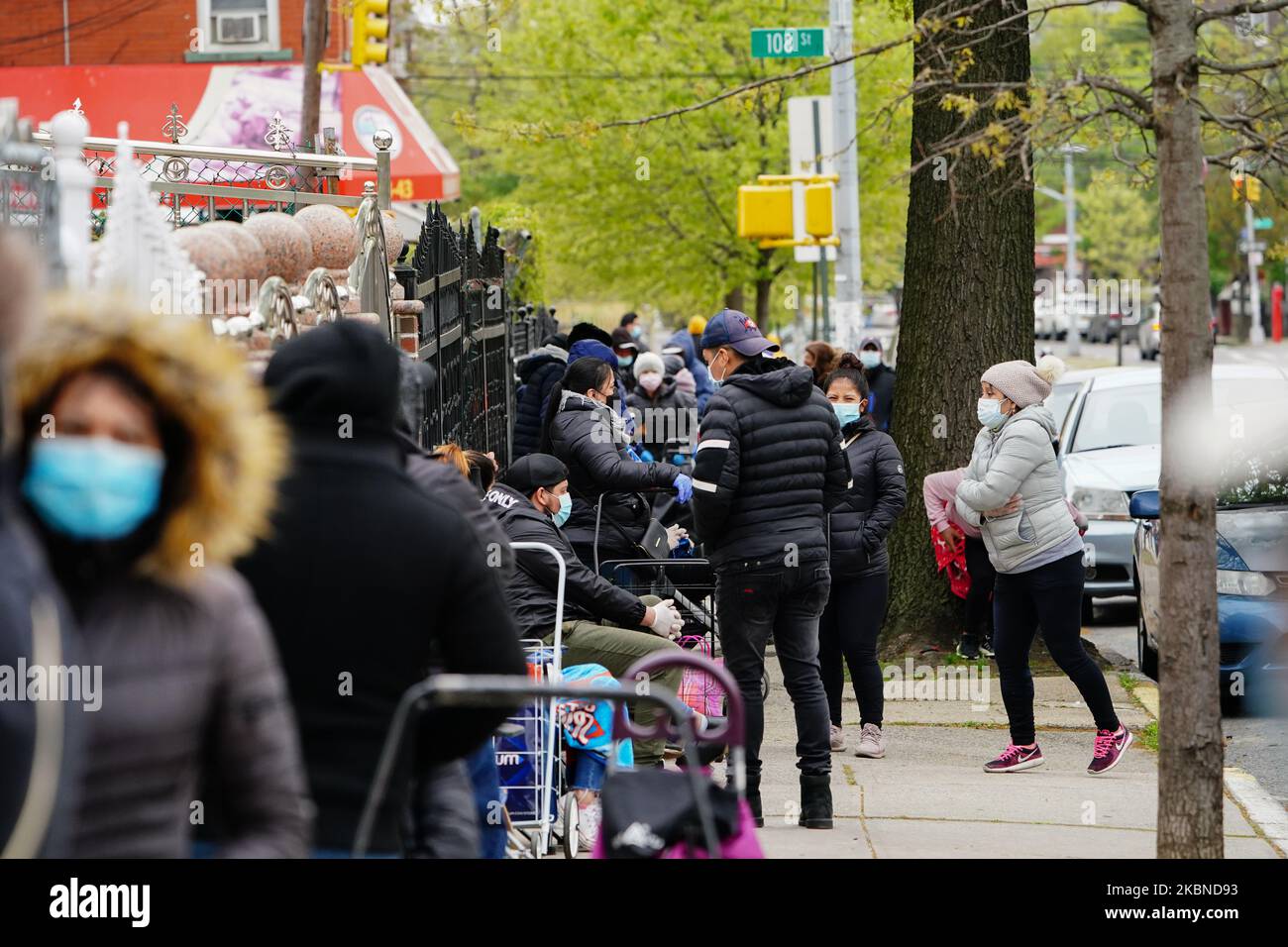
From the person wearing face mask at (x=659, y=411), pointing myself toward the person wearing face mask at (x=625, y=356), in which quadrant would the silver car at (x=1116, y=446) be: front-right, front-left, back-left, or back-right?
back-right

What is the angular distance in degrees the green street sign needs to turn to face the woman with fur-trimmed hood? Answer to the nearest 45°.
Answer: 0° — it already faces them

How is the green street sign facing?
toward the camera

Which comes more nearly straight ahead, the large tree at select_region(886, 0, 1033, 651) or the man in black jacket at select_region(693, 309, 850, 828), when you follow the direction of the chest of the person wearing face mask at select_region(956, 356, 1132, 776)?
the man in black jacket

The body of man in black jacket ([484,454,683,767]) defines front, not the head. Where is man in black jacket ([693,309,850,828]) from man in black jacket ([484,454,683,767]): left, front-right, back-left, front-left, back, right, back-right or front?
front

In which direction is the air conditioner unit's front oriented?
toward the camera

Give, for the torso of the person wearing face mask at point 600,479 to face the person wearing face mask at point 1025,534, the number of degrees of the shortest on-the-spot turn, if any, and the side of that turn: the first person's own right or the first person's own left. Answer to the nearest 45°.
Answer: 0° — they already face them

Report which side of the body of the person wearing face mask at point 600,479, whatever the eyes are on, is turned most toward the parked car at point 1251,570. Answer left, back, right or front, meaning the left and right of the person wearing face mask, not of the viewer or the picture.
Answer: front

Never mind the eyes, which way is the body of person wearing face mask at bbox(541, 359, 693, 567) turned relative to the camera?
to the viewer's right

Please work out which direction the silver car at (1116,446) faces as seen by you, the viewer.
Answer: facing the viewer

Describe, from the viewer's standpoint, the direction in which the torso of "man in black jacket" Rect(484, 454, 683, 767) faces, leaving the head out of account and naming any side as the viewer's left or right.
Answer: facing to the right of the viewer

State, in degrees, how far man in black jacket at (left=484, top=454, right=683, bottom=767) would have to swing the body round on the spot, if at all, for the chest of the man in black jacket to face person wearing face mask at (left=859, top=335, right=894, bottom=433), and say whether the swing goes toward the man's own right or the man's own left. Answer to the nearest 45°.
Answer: approximately 90° to the man's own left
